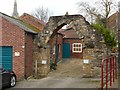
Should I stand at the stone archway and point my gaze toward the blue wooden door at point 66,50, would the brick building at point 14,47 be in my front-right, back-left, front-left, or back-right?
back-left

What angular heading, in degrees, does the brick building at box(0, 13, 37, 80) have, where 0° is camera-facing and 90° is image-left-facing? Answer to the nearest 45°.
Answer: approximately 0°

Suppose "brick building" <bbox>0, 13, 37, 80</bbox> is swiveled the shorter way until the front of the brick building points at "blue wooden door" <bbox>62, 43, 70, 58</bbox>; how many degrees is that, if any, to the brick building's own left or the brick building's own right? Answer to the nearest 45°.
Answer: approximately 180°

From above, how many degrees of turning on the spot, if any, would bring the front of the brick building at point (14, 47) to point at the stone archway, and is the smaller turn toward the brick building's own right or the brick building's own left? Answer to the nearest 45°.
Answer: approximately 90° to the brick building's own left
